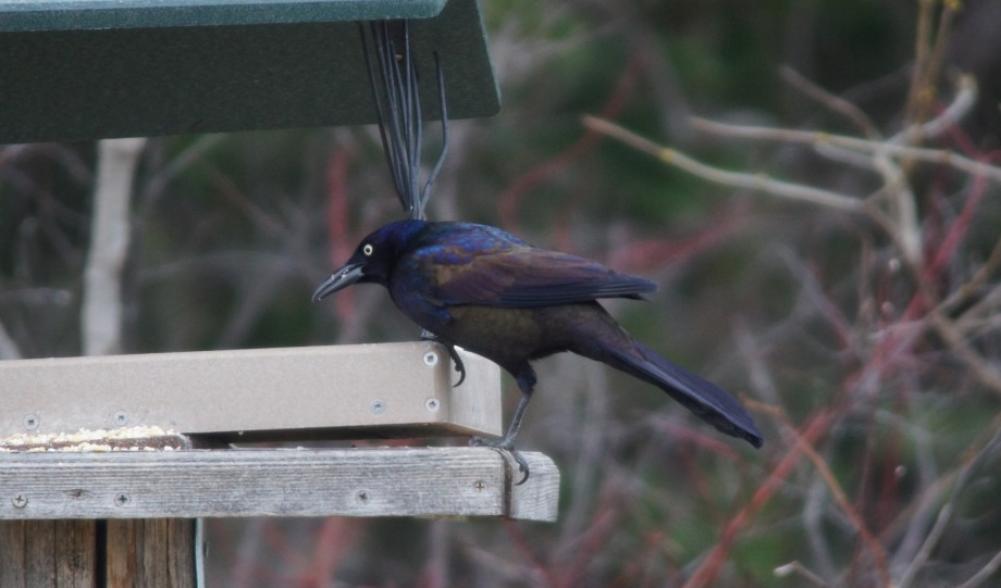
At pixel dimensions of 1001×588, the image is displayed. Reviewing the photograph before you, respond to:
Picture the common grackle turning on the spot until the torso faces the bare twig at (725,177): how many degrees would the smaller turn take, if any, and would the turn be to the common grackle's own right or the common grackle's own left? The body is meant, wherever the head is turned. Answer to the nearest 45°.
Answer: approximately 135° to the common grackle's own right

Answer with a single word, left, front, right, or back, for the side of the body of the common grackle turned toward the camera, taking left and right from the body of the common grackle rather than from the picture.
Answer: left

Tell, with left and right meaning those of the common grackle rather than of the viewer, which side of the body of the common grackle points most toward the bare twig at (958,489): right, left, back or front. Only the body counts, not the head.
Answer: right
